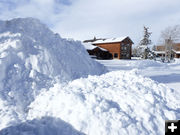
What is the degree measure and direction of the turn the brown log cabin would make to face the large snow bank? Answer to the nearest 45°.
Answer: approximately 45° to its right

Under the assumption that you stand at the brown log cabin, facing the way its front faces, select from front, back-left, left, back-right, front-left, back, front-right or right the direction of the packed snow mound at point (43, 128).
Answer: front-right

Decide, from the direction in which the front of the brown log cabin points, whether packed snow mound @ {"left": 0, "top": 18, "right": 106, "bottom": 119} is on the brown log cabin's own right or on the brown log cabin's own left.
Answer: on the brown log cabin's own right
